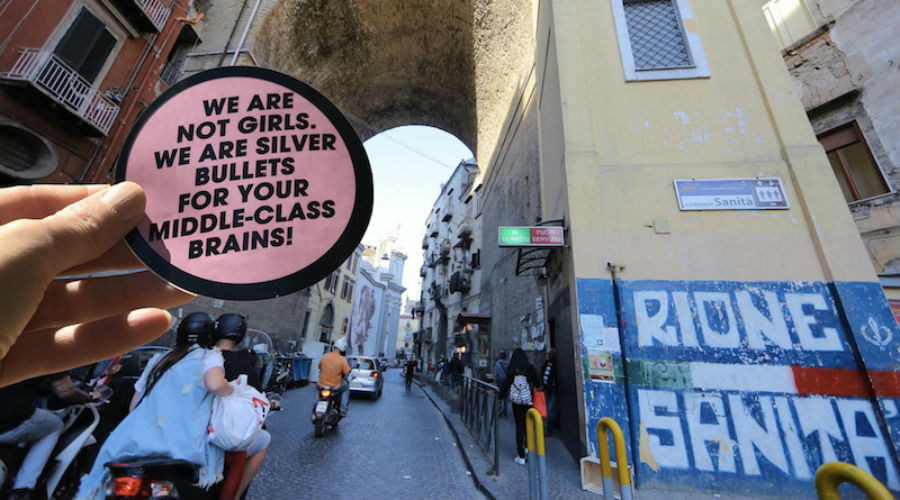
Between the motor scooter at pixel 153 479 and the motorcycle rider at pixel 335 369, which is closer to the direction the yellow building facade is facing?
the motor scooter

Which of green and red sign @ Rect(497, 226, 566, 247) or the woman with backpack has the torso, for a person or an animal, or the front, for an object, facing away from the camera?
the woman with backpack

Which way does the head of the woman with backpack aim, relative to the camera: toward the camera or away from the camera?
away from the camera

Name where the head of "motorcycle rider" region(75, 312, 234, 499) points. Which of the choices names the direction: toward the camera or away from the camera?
away from the camera

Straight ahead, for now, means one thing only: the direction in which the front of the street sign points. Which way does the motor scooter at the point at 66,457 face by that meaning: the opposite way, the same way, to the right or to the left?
the opposite way

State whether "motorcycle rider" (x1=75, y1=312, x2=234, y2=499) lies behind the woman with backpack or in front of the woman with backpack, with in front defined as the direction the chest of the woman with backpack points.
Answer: behind

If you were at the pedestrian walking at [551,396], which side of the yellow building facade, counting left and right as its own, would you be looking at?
right

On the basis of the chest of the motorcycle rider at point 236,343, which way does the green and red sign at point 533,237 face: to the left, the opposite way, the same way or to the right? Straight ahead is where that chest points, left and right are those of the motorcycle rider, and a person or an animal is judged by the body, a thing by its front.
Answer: the opposite way

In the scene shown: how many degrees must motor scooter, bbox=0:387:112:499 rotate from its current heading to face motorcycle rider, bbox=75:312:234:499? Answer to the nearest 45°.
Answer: approximately 90° to its right

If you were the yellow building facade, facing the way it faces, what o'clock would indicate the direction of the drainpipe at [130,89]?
The drainpipe is roughly at 2 o'clock from the yellow building facade.

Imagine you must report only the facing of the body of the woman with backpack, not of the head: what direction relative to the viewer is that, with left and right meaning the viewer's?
facing away from the viewer
